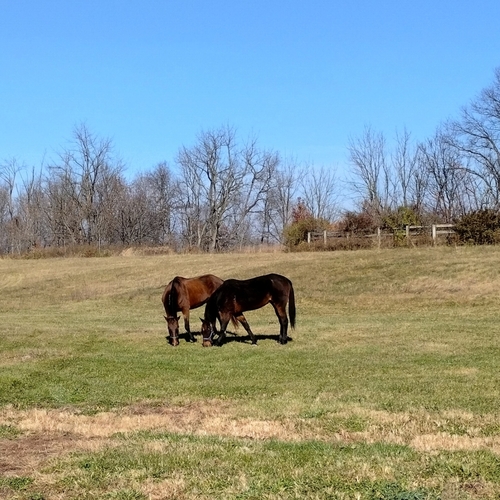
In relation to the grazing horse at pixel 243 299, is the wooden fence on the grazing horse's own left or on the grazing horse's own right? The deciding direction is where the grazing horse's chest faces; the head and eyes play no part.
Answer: on the grazing horse's own right

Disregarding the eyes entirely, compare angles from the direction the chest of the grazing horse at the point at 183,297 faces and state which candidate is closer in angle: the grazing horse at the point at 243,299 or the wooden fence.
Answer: the grazing horse

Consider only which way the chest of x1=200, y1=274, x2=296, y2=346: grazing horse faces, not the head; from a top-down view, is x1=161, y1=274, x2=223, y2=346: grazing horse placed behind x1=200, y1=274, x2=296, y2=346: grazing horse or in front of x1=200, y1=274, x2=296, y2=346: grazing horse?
in front

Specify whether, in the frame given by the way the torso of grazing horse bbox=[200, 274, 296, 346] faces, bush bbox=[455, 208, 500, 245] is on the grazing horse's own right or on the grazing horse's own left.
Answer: on the grazing horse's own right

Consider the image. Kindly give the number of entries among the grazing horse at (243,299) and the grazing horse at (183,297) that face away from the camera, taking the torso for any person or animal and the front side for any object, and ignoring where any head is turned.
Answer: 0

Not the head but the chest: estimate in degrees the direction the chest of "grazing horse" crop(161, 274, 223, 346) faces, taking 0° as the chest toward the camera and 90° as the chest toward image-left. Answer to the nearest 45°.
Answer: approximately 45°

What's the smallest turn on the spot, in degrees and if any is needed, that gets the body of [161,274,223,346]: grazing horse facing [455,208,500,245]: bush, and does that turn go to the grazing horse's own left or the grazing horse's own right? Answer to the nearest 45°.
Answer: approximately 180°

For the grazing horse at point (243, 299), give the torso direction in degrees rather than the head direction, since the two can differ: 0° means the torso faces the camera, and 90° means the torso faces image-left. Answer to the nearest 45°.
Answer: approximately 90°

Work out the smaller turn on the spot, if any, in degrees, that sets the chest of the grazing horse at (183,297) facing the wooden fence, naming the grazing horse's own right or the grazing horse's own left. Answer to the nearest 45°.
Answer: approximately 180°
